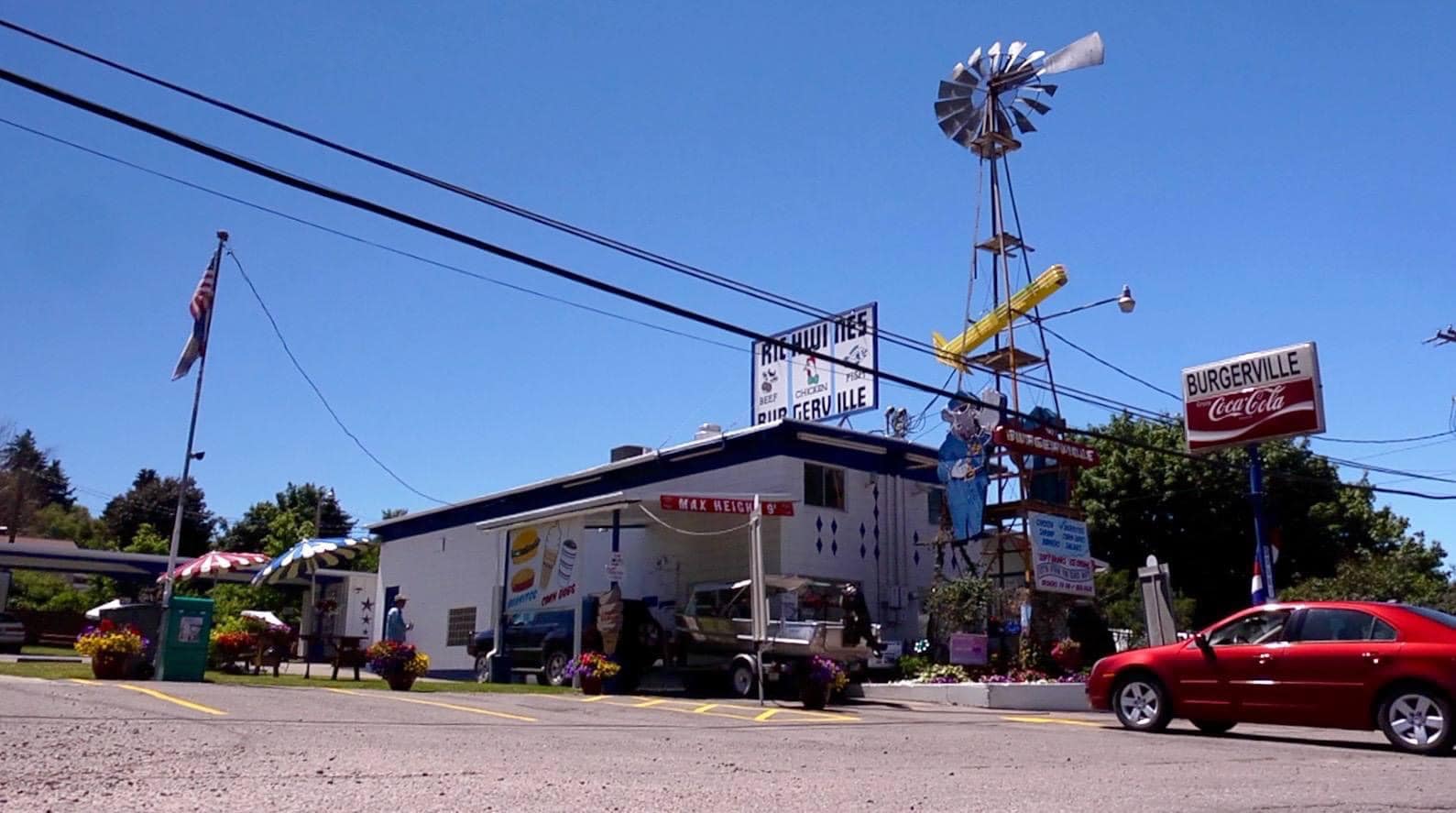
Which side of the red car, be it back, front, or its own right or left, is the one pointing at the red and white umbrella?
front

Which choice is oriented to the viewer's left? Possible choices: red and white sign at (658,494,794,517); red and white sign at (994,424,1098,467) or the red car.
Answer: the red car

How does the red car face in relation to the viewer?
to the viewer's left

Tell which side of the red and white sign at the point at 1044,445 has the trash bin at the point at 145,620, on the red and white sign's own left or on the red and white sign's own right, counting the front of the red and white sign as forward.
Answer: on the red and white sign's own right

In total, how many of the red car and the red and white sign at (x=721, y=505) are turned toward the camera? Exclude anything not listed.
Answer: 1

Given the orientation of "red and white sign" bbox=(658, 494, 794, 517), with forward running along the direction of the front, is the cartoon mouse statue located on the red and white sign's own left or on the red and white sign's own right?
on the red and white sign's own left

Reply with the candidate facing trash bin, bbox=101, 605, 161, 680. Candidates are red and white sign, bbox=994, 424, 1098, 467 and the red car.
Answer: the red car

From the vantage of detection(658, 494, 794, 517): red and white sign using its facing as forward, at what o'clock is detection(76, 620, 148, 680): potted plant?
The potted plant is roughly at 2 o'clock from the red and white sign.

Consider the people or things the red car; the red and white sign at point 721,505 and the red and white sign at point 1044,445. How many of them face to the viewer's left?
1

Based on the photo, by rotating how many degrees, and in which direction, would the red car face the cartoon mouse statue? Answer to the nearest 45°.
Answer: approximately 45° to its right

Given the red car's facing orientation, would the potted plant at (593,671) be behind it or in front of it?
in front

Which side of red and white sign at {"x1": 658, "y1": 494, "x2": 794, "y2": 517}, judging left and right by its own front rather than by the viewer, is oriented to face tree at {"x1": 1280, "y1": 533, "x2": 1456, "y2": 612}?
left

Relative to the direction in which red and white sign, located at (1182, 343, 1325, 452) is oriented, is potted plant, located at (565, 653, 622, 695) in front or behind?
in front

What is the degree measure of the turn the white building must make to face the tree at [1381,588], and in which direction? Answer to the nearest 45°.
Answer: approximately 135° to its left

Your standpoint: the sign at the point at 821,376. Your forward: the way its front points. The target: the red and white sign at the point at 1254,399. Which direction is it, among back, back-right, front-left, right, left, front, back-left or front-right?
left
